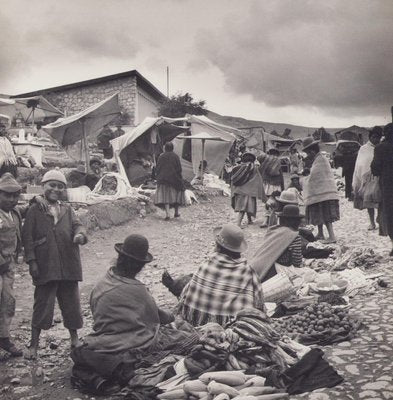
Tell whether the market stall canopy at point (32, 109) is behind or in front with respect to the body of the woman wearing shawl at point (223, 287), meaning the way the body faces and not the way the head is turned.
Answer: in front

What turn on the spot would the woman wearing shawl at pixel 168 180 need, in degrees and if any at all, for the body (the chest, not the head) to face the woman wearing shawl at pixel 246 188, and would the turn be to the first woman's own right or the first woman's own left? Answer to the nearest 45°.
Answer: approximately 135° to the first woman's own right

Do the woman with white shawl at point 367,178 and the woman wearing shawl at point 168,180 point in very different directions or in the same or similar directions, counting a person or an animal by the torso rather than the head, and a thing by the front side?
very different directions

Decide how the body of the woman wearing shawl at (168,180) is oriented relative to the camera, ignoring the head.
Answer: away from the camera

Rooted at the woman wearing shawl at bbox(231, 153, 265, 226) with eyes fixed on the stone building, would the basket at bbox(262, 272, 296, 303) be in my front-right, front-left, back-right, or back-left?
back-left

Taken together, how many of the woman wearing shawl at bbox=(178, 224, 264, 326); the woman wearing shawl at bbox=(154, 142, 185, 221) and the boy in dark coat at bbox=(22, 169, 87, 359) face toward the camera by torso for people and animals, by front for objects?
1

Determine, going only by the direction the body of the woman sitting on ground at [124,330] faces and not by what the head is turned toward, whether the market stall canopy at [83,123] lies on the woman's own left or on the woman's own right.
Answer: on the woman's own left

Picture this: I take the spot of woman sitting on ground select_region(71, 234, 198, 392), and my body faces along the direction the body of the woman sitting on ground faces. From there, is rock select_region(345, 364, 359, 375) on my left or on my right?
on my right

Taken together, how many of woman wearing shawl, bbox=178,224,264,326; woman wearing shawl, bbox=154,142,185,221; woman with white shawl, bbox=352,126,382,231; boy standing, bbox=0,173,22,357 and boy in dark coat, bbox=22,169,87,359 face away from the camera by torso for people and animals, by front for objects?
2

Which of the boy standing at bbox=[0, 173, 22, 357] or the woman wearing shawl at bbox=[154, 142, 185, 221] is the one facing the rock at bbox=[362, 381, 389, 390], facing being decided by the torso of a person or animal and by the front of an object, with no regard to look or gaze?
the boy standing

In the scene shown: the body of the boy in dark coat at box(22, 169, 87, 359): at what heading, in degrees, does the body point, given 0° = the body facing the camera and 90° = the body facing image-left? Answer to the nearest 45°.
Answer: approximately 0°

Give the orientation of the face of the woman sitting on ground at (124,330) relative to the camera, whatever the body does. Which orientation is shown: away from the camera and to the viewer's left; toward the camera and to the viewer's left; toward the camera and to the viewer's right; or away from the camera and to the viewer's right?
away from the camera and to the viewer's right

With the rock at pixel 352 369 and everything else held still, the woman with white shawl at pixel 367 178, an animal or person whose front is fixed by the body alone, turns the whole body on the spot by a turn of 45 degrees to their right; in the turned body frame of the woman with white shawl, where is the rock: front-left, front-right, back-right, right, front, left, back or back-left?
front

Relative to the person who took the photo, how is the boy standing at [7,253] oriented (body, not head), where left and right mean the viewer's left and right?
facing the viewer and to the right of the viewer

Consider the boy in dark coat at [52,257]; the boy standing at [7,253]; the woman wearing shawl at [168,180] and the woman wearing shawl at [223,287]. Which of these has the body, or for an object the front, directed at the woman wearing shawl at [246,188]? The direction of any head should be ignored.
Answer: the woman wearing shawl at [223,287]

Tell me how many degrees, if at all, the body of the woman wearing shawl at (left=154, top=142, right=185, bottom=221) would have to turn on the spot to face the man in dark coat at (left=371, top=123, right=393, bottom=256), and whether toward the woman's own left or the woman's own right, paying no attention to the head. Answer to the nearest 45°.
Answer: approximately 135° to the woman's own right

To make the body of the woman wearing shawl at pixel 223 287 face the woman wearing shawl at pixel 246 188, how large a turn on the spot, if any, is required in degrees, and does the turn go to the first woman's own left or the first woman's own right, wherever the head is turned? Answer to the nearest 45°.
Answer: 0° — they already face them

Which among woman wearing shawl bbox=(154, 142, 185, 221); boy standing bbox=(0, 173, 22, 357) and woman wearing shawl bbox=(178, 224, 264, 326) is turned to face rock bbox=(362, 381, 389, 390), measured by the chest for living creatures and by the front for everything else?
the boy standing

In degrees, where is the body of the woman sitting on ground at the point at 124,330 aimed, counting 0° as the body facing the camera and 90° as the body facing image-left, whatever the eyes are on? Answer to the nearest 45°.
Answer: approximately 225°

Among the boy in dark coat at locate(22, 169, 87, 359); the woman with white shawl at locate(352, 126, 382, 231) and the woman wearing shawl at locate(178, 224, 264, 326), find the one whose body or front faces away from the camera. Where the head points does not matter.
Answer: the woman wearing shawl
